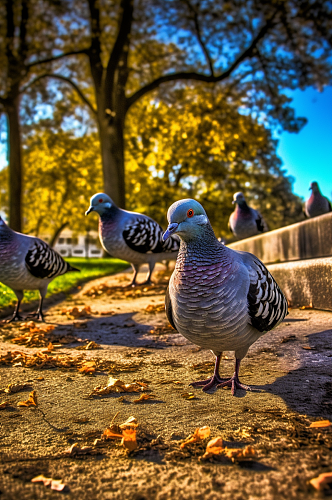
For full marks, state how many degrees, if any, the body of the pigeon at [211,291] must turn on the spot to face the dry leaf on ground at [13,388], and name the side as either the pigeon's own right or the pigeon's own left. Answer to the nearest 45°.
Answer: approximately 45° to the pigeon's own right

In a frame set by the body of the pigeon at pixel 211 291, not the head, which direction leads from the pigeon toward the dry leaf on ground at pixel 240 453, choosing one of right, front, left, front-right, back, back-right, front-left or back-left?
front-left

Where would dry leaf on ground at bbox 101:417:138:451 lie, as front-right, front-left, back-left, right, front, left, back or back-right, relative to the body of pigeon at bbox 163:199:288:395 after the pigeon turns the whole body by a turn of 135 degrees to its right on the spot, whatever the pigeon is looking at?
back-left

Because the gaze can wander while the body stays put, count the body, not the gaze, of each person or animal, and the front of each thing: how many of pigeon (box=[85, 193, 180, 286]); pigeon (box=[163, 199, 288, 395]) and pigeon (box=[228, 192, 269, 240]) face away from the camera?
0

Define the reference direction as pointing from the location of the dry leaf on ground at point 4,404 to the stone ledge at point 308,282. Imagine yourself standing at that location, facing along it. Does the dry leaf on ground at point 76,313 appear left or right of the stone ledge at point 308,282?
left

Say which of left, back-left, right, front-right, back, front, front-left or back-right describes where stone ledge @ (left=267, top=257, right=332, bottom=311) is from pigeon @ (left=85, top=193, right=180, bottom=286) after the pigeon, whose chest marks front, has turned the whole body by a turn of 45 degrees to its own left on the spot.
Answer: left

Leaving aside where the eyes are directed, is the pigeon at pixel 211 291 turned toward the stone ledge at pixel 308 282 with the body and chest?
no

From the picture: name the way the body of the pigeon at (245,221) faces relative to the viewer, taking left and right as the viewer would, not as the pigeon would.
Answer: facing the viewer and to the left of the viewer

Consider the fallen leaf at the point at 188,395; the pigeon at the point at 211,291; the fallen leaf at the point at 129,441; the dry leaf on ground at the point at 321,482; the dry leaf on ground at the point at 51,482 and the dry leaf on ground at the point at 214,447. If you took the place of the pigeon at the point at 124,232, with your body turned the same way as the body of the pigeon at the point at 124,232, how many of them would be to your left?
6

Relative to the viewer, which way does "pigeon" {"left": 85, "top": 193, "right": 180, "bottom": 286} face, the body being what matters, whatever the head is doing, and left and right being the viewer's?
facing to the left of the viewer

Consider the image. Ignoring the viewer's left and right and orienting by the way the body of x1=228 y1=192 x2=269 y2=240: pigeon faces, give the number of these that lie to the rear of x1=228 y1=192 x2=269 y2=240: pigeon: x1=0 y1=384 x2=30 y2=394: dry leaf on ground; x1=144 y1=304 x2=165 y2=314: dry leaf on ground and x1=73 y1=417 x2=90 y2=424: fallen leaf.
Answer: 0

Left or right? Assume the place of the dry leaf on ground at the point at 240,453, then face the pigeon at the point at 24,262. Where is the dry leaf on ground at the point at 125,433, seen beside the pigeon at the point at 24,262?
left

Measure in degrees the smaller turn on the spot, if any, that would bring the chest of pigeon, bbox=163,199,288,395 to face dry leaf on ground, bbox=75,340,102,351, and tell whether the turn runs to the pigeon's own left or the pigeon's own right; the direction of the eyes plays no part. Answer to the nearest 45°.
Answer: approximately 90° to the pigeon's own right

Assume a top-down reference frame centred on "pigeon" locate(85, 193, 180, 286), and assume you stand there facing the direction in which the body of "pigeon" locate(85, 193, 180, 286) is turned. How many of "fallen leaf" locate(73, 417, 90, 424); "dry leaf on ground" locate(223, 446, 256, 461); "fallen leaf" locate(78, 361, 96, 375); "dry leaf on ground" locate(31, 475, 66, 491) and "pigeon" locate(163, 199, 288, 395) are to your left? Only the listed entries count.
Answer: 5

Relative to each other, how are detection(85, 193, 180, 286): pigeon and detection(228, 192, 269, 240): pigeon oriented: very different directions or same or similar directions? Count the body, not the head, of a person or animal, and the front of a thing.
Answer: same or similar directions

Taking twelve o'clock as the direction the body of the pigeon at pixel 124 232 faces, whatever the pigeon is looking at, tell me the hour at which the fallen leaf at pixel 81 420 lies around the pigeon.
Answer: The fallen leaf is roughly at 9 o'clock from the pigeon.

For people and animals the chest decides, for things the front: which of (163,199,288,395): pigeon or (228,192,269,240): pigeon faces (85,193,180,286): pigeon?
(228,192,269,240): pigeon

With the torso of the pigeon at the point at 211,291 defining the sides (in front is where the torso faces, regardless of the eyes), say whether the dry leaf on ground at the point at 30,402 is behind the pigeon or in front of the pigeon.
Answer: in front
